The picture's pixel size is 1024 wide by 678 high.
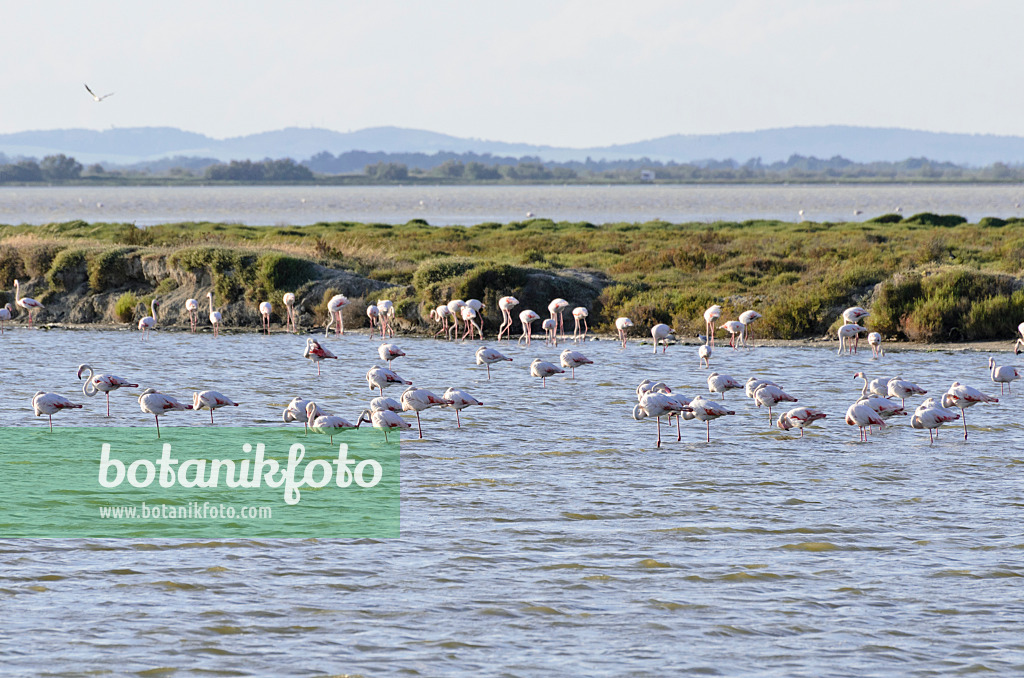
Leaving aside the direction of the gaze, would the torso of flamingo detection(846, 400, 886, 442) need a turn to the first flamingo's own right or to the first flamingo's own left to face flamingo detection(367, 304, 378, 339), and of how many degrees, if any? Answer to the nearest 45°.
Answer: approximately 45° to the first flamingo's own right

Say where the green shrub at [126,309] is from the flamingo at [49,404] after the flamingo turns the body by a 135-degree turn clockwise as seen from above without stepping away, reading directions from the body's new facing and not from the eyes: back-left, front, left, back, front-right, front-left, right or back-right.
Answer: front-left

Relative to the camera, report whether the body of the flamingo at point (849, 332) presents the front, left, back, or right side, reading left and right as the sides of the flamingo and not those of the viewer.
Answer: left

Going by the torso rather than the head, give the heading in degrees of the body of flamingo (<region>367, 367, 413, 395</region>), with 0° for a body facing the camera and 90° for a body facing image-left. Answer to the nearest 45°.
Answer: approximately 90°

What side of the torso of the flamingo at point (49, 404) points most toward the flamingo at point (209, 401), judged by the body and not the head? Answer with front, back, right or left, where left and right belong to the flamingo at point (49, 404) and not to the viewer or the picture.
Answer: back

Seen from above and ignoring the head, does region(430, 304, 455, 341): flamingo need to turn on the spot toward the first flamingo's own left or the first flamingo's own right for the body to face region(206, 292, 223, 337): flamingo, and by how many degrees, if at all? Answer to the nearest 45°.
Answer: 0° — it already faces it

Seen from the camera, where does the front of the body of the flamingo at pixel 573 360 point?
to the viewer's left

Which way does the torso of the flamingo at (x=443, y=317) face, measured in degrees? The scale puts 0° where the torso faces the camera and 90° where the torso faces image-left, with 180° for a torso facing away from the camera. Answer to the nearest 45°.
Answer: approximately 90°

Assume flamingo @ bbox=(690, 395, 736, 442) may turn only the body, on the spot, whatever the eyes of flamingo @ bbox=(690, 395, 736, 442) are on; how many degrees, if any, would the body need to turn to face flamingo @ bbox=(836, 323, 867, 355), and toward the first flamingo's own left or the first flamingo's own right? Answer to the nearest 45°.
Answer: approximately 90° to the first flamingo's own right

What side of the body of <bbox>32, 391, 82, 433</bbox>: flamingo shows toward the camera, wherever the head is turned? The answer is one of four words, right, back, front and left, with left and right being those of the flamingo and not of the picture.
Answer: left
